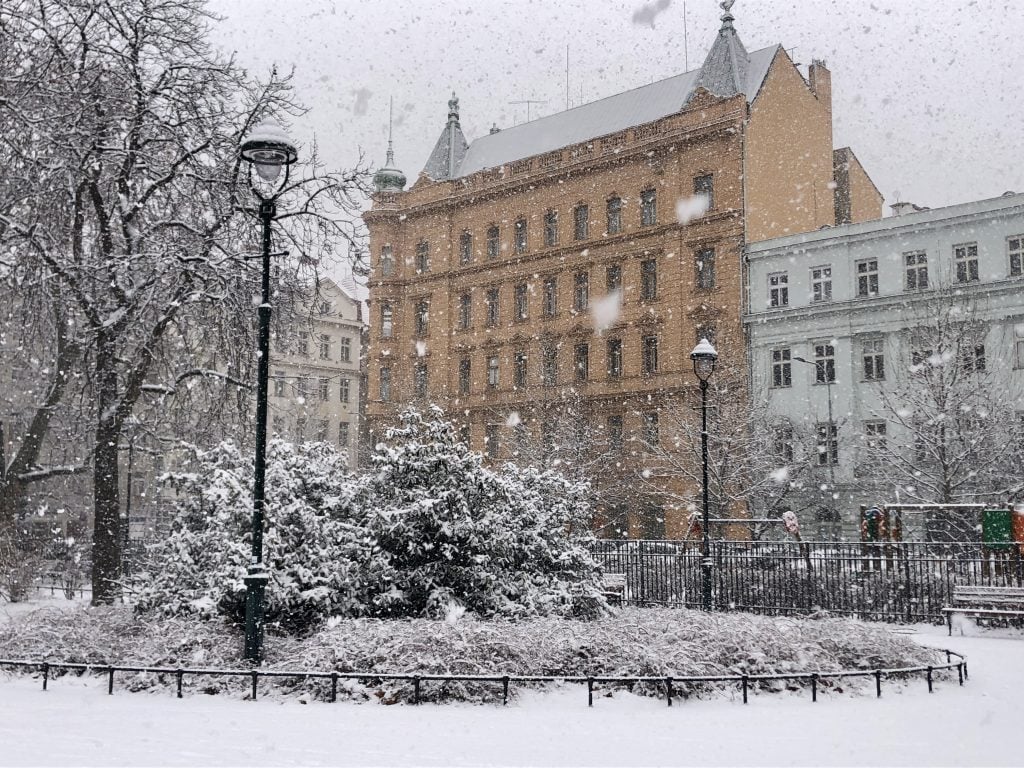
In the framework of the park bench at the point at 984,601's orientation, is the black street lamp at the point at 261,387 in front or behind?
in front

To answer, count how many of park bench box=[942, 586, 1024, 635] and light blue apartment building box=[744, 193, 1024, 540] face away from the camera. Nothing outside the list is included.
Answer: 0

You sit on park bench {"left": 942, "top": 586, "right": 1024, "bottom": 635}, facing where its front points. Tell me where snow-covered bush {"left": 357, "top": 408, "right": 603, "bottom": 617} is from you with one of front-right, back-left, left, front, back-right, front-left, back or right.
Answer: front-right

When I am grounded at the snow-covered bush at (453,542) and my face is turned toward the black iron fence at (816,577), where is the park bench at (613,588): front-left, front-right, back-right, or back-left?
front-left

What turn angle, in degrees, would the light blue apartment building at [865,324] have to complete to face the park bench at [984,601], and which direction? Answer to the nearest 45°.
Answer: approximately 45° to its left

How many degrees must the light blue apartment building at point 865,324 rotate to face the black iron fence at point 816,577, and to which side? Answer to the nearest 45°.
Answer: approximately 45° to its left

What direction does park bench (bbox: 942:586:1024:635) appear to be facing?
toward the camera

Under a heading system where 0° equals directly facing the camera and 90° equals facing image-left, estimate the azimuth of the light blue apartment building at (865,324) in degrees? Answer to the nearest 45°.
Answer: approximately 45°

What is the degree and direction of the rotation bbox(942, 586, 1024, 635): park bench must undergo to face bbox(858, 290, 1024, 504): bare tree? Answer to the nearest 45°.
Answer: approximately 180°
